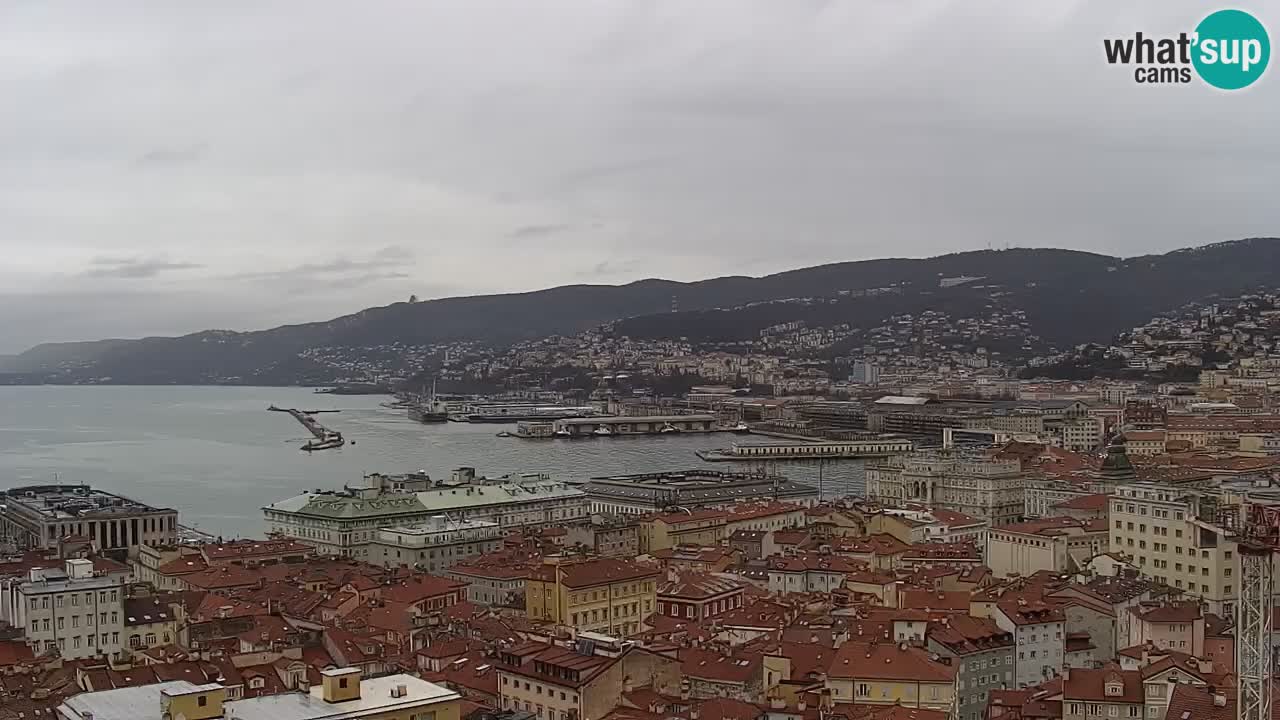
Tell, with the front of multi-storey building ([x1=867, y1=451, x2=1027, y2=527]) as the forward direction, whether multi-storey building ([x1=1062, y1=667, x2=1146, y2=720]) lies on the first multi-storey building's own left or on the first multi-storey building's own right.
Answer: on the first multi-storey building's own left

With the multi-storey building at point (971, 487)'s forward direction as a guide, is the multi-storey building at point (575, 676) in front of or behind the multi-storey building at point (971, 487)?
in front

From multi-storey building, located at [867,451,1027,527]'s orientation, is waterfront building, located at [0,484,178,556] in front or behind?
in front

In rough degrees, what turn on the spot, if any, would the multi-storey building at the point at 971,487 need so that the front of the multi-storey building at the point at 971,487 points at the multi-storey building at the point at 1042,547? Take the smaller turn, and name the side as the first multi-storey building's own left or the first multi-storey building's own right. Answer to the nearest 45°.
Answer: approximately 45° to the first multi-storey building's own left

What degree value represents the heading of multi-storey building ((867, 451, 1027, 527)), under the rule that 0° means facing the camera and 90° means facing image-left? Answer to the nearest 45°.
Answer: approximately 45°

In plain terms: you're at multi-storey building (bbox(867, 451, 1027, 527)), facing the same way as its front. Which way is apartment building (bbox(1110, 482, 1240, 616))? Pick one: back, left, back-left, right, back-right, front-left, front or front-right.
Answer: front-left
